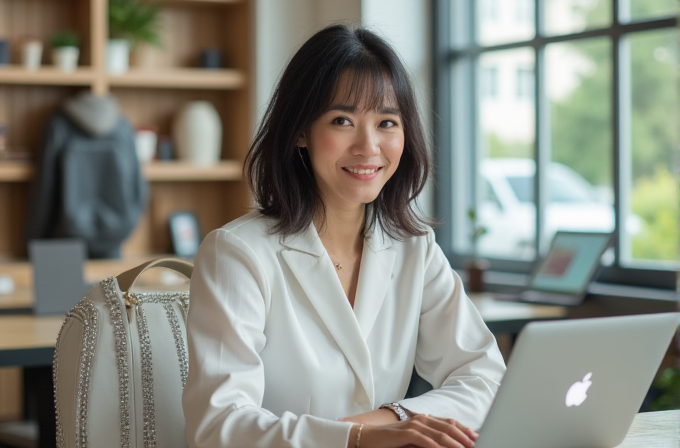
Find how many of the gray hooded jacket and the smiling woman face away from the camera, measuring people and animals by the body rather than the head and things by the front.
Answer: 1

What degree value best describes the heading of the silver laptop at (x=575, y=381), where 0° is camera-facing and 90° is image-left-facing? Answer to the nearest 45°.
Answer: approximately 135°

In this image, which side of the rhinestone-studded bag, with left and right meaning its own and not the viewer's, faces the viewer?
front

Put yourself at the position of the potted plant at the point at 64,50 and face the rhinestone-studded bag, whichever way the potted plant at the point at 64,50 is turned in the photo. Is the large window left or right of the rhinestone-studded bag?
left

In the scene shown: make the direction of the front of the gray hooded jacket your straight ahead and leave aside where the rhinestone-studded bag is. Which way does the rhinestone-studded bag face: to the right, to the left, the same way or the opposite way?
the opposite way

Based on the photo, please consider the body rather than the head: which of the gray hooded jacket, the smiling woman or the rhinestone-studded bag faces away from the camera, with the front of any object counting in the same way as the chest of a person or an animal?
the gray hooded jacket

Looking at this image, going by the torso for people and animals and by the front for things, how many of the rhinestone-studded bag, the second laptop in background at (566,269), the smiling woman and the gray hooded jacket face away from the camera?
1

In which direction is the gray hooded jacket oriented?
away from the camera

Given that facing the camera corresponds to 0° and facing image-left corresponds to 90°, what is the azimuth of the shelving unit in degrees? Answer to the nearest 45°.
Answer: approximately 0°

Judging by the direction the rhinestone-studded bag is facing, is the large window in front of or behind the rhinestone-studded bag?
behind

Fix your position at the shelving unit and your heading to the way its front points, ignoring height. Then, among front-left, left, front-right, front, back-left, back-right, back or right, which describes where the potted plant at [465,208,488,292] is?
front-left

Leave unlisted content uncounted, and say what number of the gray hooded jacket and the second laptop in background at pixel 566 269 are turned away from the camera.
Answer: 1

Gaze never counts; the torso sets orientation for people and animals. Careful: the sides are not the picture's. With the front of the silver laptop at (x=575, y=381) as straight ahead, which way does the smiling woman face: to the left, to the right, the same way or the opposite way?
the opposite way

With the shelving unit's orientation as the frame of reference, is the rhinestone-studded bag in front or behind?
in front
